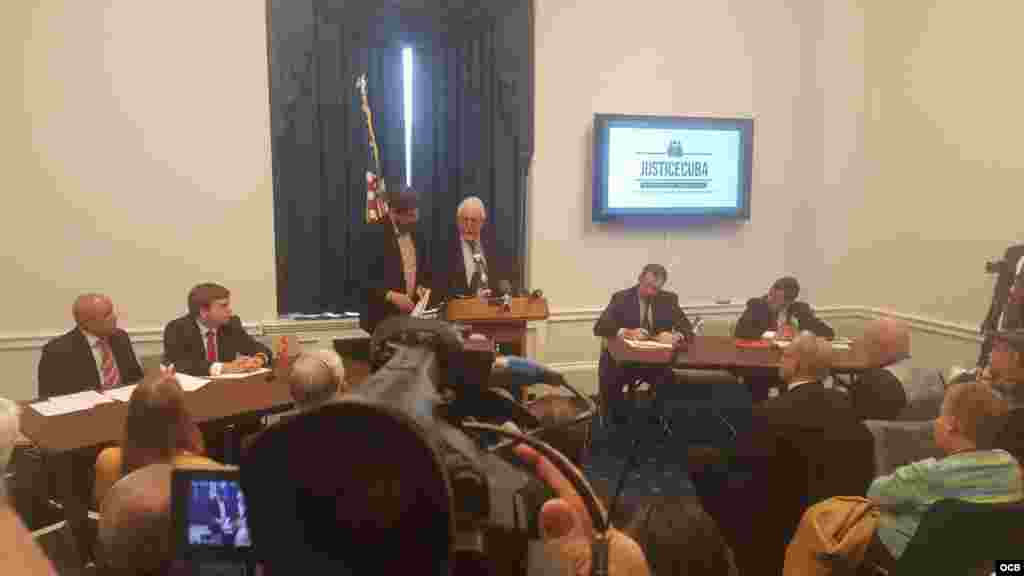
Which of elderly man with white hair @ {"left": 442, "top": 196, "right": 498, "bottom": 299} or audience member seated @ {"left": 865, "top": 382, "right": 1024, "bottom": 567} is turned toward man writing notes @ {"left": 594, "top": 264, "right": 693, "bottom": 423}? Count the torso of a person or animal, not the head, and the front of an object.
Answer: the audience member seated

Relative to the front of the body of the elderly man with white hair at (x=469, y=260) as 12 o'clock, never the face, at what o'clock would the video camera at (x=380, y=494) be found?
The video camera is roughly at 12 o'clock from the elderly man with white hair.

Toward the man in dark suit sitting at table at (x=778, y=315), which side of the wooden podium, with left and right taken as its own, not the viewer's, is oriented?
left

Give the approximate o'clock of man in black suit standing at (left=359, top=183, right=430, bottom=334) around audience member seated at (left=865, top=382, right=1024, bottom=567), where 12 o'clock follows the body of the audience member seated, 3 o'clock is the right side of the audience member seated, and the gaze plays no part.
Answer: The man in black suit standing is roughly at 11 o'clock from the audience member seated.

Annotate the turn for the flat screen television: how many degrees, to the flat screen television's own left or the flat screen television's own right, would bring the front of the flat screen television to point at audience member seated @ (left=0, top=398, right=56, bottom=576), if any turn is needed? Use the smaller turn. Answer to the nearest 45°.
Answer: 0° — it already faces them

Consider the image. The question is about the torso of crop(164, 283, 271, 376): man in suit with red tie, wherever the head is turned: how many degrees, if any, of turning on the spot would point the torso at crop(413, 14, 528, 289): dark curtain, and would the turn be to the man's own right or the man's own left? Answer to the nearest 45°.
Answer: approximately 90° to the man's own left

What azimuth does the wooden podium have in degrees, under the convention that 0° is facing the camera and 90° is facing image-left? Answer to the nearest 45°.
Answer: approximately 0°

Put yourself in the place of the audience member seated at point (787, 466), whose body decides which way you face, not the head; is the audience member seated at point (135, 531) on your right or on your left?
on your left

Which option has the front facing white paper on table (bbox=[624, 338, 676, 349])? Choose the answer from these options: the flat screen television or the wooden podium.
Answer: the flat screen television

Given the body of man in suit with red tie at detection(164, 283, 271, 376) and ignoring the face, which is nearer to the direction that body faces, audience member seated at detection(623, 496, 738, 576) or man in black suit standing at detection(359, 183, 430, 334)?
the audience member seated

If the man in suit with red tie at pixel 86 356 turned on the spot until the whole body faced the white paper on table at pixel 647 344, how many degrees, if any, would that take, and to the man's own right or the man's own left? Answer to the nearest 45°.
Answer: approximately 45° to the man's own left
